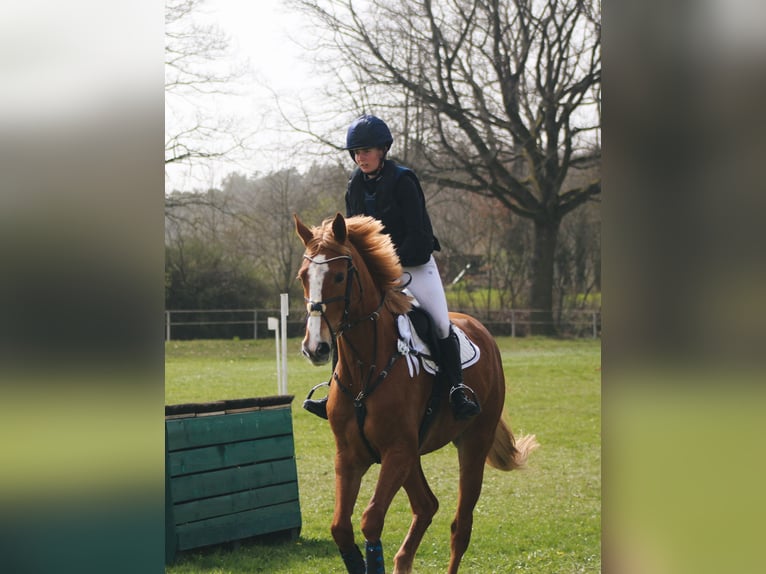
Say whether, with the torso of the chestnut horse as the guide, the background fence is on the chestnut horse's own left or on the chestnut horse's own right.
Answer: on the chestnut horse's own right

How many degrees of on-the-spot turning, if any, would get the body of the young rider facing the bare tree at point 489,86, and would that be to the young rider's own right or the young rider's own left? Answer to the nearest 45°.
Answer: approximately 135° to the young rider's own right

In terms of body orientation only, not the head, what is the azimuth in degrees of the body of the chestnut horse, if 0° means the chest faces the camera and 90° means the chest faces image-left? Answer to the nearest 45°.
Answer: approximately 45°

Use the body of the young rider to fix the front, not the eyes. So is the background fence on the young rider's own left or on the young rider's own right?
on the young rider's own right

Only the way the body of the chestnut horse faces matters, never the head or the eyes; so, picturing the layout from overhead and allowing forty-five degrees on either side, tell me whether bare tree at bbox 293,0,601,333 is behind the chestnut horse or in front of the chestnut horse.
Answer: behind

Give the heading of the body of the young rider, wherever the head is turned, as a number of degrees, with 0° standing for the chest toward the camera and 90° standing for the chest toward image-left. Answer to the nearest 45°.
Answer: approximately 45°
